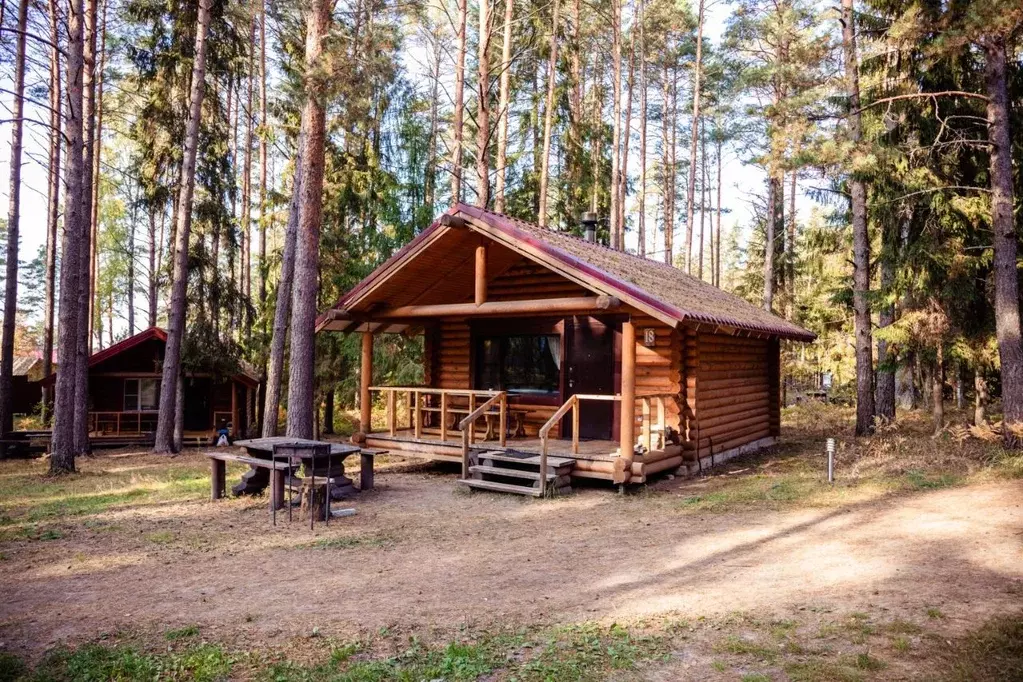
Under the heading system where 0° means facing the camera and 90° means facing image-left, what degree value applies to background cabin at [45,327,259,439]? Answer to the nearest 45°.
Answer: approximately 0°

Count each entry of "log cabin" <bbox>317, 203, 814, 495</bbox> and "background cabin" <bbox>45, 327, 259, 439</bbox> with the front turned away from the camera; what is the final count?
0

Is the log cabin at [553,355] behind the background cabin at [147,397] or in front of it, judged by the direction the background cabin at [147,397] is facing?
in front

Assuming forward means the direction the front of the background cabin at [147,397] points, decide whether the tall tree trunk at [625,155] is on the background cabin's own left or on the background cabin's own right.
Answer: on the background cabin's own left

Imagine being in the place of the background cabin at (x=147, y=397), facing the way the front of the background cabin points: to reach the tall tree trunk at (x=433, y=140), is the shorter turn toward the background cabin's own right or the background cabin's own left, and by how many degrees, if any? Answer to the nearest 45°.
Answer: approximately 90° to the background cabin's own left

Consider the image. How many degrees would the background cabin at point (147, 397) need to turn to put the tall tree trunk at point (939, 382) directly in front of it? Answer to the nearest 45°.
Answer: approximately 45° to its left

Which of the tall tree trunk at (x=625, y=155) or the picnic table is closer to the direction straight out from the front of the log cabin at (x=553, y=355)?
the picnic table

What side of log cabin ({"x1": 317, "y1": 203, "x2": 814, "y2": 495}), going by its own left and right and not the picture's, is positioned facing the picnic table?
front

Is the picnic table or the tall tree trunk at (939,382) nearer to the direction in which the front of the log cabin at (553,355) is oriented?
the picnic table

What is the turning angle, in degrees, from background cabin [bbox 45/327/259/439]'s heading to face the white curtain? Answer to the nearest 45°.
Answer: approximately 45° to its left
